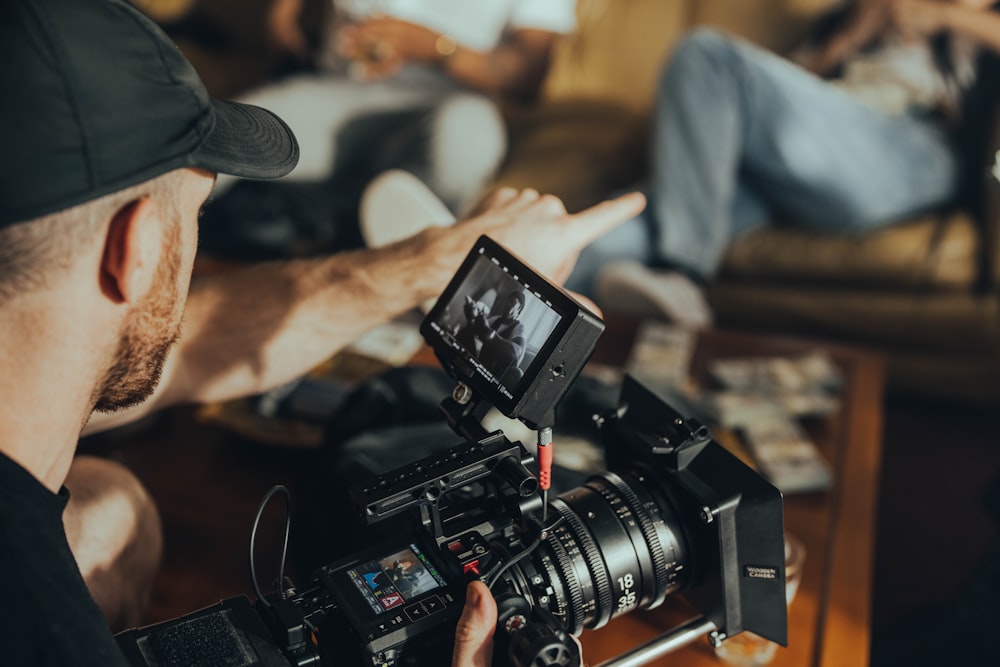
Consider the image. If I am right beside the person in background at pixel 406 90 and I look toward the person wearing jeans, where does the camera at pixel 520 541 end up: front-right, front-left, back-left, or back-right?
front-right

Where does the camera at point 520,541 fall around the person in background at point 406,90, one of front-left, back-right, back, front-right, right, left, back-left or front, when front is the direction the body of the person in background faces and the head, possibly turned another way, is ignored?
front

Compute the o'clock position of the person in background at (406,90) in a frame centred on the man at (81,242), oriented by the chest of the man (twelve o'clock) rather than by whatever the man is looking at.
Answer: The person in background is roughly at 11 o'clock from the man.

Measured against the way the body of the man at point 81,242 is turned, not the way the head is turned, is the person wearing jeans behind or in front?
in front

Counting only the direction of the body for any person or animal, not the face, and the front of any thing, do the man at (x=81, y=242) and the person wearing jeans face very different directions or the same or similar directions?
very different directions

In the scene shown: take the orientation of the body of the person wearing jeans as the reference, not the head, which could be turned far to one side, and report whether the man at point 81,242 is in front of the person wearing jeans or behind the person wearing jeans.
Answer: in front

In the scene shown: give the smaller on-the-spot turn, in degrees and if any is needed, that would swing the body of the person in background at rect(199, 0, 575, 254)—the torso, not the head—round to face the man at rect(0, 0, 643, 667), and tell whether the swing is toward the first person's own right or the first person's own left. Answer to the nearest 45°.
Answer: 0° — they already face them

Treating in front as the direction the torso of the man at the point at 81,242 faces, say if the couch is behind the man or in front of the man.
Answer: in front

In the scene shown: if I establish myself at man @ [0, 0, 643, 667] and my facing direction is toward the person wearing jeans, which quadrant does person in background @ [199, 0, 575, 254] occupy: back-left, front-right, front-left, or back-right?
front-left

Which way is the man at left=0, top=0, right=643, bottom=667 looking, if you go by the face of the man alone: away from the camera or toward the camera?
away from the camera

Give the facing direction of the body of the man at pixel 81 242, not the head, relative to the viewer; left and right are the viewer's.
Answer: facing away from the viewer and to the right of the viewer

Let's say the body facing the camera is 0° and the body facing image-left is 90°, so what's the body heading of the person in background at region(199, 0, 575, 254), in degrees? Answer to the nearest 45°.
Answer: approximately 0°

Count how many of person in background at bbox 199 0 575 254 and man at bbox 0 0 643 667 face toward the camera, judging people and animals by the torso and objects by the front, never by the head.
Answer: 1
